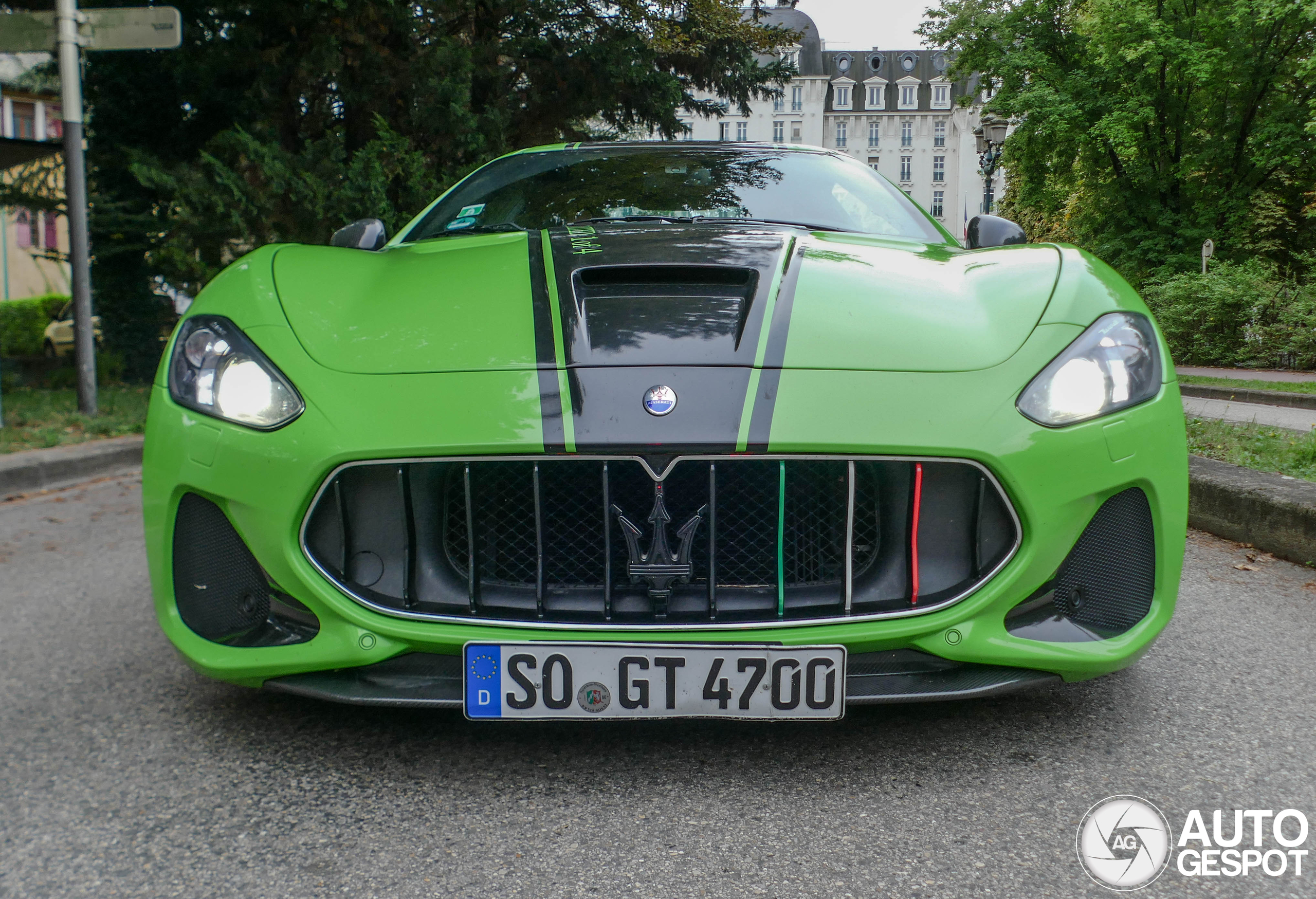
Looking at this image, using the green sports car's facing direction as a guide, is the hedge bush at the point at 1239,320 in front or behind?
behind

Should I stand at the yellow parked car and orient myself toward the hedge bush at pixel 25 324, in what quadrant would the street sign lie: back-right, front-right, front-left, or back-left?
back-left

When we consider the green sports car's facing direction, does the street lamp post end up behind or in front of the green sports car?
behind

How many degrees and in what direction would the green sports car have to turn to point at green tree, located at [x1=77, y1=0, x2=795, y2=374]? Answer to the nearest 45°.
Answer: approximately 180°

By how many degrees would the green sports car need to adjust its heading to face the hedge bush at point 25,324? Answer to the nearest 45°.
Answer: approximately 135° to its right

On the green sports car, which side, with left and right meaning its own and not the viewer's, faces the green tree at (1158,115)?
back

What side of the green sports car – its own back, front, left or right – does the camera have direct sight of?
front

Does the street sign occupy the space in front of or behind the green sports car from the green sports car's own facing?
behind

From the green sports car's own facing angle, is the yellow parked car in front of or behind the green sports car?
behind
